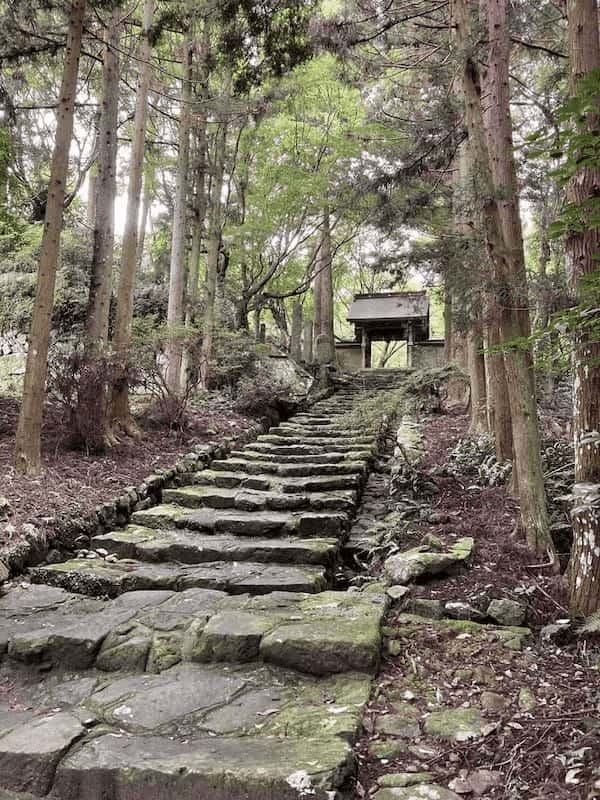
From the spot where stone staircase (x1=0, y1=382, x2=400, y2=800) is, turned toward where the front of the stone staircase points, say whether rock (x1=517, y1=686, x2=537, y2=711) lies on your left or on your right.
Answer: on your left

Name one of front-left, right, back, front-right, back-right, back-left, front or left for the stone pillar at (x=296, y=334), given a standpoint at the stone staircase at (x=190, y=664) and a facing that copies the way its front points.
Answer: back

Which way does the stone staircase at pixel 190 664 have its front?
toward the camera

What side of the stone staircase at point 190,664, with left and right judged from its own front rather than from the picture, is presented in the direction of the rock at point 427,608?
left

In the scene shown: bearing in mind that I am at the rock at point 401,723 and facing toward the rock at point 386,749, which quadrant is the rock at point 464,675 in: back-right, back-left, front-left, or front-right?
back-left

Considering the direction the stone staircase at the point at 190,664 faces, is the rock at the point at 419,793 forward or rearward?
forward

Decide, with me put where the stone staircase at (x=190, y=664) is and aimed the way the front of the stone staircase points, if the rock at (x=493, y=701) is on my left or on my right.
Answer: on my left

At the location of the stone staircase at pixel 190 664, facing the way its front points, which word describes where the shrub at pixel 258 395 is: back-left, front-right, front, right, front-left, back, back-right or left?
back

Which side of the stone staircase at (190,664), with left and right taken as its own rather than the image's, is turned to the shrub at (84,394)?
back

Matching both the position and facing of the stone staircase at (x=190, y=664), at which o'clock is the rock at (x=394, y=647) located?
The rock is roughly at 9 o'clock from the stone staircase.

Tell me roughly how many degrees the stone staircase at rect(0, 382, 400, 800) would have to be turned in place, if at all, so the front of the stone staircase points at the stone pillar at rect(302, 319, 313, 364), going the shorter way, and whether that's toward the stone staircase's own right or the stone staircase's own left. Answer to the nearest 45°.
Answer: approximately 180°

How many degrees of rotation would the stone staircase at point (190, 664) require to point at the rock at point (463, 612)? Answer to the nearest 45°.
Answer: approximately 90° to its left
